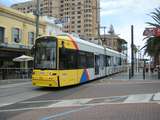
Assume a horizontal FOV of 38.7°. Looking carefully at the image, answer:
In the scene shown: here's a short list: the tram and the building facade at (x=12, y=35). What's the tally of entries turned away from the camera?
0

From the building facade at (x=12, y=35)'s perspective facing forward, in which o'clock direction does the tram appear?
The tram is roughly at 11 o'clock from the building facade.

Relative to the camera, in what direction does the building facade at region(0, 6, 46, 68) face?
facing the viewer and to the right of the viewer

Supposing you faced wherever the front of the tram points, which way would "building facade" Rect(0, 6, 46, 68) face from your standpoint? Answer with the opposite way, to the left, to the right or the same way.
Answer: to the left

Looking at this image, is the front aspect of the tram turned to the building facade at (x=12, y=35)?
no

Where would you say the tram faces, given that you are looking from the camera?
facing the viewer and to the left of the viewer
